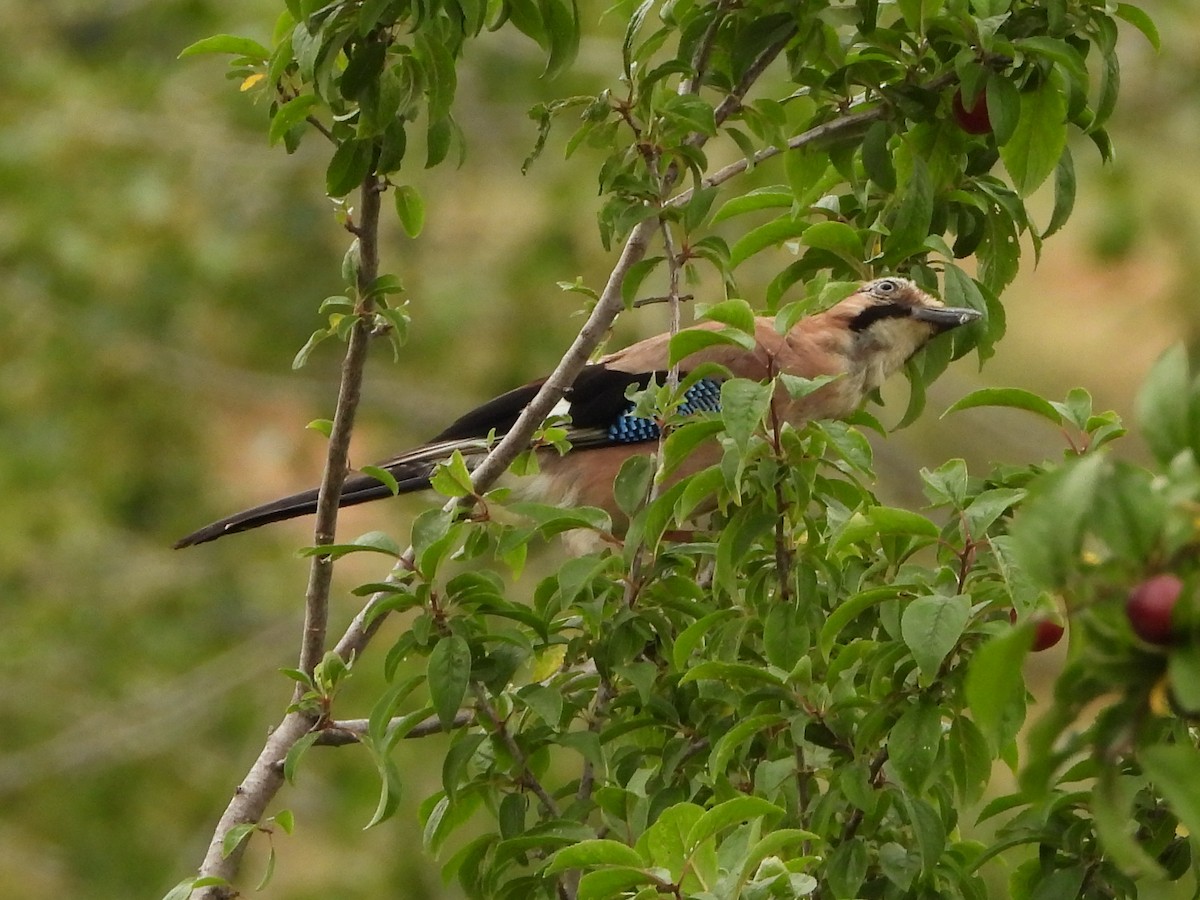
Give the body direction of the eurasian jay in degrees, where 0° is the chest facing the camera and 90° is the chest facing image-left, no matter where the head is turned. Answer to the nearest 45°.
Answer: approximately 270°

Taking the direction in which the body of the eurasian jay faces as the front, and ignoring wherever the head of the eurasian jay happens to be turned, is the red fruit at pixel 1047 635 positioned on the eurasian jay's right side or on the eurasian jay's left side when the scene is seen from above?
on the eurasian jay's right side
